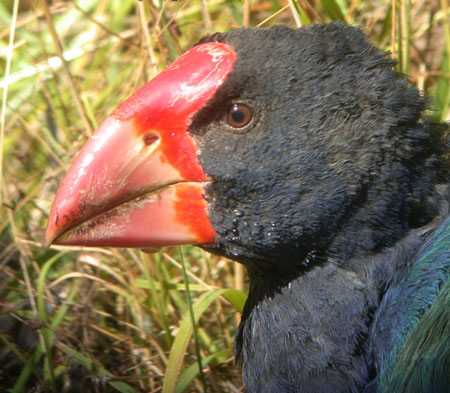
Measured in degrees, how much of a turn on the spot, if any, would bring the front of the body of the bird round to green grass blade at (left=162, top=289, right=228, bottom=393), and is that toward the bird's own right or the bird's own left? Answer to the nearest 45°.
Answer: approximately 45° to the bird's own right

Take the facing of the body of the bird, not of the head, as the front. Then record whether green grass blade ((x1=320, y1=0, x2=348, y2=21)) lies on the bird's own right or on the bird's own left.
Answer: on the bird's own right

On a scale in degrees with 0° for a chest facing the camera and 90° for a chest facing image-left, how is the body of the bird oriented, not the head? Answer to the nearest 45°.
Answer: approximately 90°
